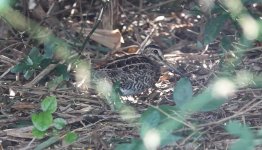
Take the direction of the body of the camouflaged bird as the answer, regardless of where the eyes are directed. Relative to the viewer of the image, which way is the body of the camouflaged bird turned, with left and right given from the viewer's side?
facing to the right of the viewer

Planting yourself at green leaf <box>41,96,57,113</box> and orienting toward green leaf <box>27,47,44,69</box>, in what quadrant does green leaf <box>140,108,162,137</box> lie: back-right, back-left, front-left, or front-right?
back-right

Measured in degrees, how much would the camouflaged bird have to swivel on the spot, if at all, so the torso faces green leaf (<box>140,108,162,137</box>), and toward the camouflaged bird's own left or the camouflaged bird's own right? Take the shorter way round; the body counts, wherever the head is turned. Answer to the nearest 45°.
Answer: approximately 90° to the camouflaged bird's own right
